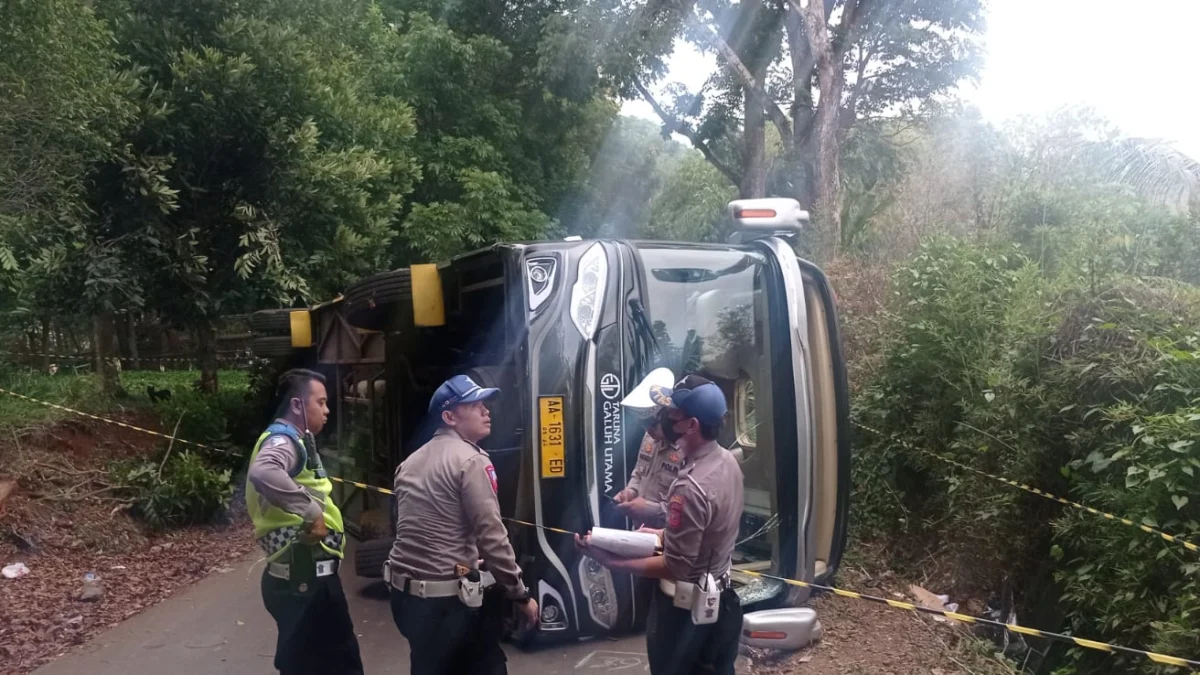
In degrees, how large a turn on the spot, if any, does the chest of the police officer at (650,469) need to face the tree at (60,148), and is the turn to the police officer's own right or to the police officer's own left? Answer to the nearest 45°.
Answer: approximately 90° to the police officer's own right

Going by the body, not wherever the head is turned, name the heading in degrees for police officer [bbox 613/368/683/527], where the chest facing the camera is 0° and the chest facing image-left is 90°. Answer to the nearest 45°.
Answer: approximately 45°

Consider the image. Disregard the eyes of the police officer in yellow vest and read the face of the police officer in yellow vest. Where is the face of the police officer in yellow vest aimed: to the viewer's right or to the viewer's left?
to the viewer's right

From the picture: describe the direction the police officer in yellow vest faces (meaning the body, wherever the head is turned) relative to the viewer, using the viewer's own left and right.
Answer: facing to the right of the viewer

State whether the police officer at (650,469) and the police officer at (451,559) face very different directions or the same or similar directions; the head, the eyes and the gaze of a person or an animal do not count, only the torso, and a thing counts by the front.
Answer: very different directions

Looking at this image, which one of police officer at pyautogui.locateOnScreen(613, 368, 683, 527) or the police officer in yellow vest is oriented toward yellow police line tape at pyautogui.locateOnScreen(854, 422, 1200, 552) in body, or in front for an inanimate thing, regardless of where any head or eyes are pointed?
the police officer in yellow vest

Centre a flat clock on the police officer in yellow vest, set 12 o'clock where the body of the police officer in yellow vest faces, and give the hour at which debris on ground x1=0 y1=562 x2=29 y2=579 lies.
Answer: The debris on ground is roughly at 8 o'clock from the police officer in yellow vest.

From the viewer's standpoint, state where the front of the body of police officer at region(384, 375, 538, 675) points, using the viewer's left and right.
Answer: facing away from the viewer and to the right of the viewer

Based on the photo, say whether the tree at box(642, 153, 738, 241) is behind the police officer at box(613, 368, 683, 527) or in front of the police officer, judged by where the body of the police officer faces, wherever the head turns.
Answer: behind

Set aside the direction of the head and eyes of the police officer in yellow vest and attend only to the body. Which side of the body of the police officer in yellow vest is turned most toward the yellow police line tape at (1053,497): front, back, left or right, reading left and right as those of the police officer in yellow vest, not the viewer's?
front

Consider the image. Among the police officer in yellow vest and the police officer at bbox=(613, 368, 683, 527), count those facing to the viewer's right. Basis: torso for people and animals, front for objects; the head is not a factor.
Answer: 1

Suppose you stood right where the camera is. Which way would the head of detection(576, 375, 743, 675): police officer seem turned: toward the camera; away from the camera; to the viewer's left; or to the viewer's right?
to the viewer's left

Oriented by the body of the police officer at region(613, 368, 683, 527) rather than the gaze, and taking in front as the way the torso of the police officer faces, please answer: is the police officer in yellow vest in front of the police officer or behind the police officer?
in front

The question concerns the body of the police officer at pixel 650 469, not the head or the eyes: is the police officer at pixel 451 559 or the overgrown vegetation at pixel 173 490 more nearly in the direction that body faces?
the police officer

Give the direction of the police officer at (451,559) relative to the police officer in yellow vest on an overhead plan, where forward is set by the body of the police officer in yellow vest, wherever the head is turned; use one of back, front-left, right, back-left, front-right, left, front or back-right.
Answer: front-right
